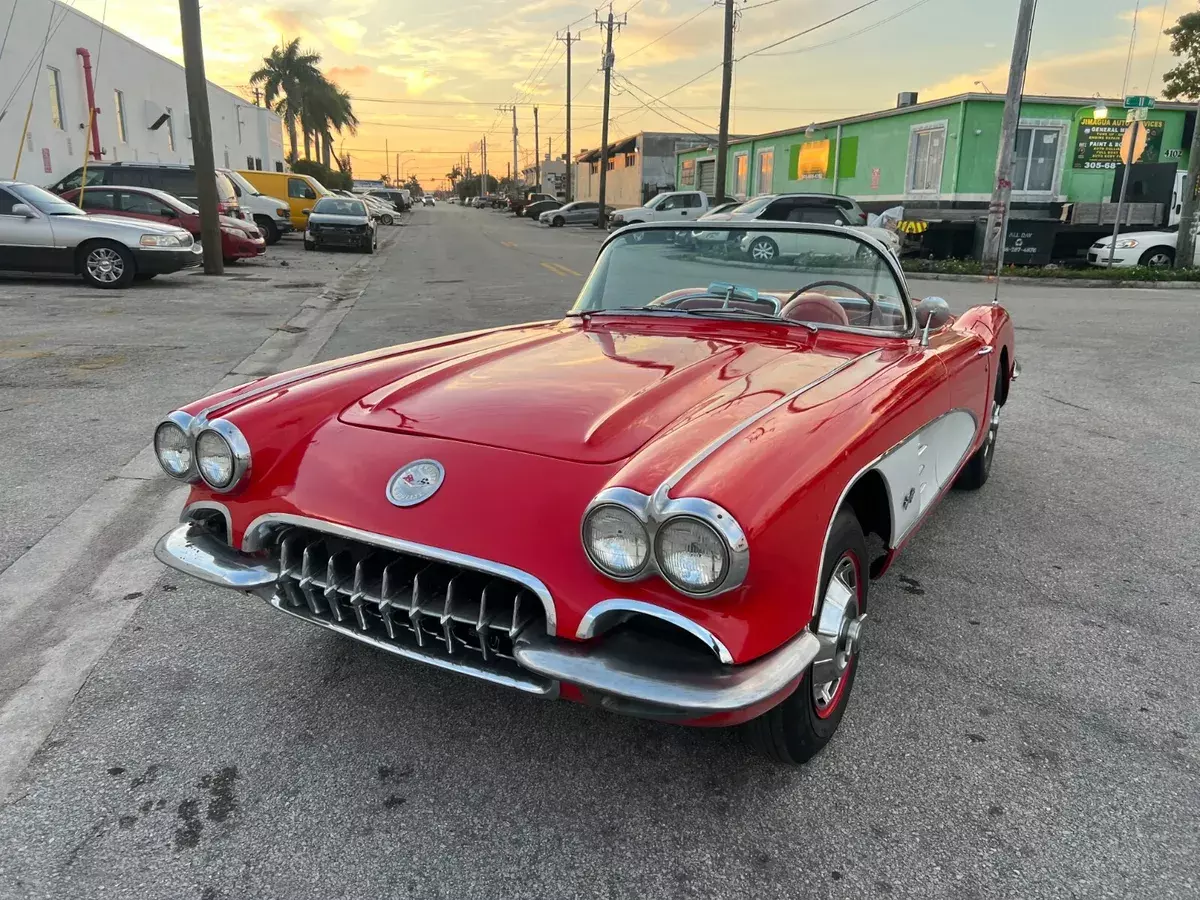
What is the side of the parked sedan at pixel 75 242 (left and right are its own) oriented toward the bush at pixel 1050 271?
front

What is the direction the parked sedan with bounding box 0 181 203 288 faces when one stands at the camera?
facing to the right of the viewer

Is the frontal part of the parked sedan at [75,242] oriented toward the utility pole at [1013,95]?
yes

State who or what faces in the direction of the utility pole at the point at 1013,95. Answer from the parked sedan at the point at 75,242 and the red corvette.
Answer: the parked sedan

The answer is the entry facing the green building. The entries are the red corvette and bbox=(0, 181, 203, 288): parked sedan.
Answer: the parked sedan

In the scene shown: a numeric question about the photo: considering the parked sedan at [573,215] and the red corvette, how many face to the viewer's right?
0

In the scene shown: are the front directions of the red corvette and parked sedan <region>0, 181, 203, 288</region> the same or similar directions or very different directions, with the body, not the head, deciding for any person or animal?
very different directions

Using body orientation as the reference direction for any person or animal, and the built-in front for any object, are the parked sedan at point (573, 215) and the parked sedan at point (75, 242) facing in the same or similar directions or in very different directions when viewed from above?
very different directions

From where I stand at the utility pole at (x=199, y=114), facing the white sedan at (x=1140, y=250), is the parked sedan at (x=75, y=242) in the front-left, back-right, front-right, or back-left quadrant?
back-right

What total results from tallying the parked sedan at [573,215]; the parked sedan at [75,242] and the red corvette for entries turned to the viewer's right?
1

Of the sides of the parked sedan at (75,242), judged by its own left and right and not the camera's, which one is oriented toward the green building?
front

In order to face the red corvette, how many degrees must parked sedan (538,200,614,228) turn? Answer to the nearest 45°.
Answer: approximately 45° to its left

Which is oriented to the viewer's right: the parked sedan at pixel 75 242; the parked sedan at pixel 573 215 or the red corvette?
the parked sedan at pixel 75 242

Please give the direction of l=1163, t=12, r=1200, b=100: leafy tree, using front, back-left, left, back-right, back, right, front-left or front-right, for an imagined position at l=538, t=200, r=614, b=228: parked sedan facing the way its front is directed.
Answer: back-left

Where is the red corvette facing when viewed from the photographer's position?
facing the viewer and to the left of the viewer

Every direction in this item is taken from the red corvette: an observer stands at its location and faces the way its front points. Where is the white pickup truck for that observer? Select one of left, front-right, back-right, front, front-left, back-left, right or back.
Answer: back-right
